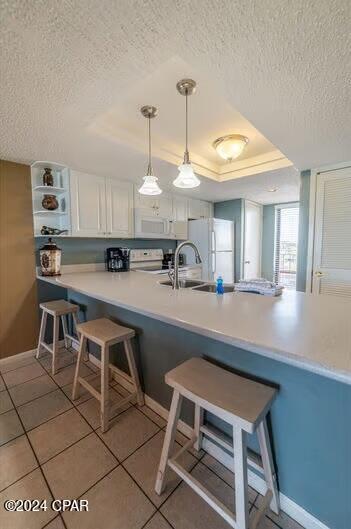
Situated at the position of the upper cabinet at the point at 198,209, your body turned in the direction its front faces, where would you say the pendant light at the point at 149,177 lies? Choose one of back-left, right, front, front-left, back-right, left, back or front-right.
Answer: front-right

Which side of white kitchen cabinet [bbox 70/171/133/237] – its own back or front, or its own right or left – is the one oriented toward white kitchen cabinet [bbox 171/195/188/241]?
left

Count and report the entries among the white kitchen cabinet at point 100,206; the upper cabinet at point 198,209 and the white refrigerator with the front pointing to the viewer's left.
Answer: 0

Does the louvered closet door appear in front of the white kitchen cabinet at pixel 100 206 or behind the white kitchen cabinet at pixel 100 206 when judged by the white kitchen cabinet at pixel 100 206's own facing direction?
in front

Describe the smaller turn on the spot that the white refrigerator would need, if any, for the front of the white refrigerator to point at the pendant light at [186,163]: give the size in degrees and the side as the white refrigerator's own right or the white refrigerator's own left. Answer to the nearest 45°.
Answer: approximately 45° to the white refrigerator's own right

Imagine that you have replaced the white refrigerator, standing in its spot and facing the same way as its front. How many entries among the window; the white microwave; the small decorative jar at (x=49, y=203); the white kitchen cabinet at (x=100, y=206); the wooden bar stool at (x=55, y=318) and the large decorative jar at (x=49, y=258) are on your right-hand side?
5

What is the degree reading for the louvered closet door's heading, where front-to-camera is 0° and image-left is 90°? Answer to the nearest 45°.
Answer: approximately 45°

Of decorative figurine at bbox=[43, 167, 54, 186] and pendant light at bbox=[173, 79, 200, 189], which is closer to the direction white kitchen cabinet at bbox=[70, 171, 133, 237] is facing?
the pendant light

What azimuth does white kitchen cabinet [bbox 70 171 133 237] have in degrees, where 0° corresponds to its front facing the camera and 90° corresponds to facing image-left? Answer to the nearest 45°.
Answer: approximately 315°

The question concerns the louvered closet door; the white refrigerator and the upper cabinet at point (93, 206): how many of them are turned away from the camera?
0

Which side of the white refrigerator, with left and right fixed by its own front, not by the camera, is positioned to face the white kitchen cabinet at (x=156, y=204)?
right

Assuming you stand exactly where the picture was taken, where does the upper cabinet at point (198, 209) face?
facing the viewer and to the right of the viewer

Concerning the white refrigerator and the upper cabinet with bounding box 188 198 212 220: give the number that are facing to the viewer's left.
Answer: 0
